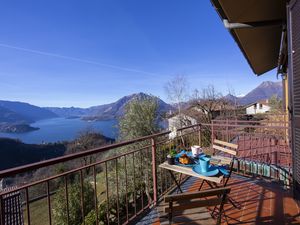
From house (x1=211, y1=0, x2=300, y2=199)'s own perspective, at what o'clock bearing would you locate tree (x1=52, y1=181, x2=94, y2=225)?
The tree is roughly at 1 o'clock from the house.

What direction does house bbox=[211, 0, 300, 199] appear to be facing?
to the viewer's left

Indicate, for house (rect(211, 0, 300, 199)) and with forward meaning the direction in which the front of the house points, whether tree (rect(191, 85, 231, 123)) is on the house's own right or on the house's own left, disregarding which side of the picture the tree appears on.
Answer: on the house's own right

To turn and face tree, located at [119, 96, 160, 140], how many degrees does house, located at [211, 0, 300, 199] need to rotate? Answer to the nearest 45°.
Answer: approximately 45° to its right
